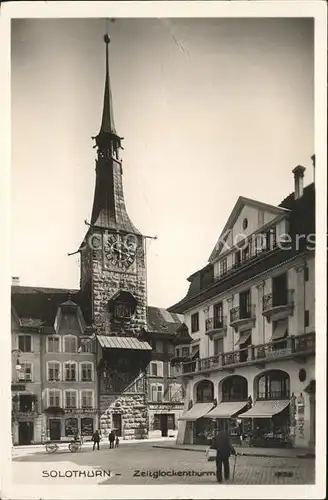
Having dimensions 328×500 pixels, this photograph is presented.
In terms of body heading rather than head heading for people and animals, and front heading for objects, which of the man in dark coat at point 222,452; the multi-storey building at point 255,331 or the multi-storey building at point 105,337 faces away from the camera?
the man in dark coat

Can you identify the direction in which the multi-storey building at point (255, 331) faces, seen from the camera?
facing the viewer and to the left of the viewer

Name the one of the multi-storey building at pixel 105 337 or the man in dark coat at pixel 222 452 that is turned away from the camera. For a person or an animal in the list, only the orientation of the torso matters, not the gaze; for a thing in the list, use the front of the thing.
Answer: the man in dark coat

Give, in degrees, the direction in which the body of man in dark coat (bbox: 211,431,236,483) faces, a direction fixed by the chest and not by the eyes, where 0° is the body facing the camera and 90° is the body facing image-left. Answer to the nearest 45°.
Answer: approximately 180°

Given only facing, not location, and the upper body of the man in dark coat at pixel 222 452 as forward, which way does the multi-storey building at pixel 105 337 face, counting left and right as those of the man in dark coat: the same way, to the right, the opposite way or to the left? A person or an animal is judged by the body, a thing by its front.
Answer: the opposite way

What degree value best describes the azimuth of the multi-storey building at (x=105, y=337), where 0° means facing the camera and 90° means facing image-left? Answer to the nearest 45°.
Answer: approximately 0°

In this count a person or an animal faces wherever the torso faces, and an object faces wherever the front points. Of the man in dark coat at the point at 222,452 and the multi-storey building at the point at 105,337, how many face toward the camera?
1

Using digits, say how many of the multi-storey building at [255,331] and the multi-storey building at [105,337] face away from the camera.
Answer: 0

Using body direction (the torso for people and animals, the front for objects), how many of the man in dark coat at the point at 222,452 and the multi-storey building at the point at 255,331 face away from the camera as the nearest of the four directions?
1

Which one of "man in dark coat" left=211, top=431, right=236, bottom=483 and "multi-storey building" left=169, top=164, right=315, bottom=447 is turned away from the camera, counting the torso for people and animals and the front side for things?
the man in dark coat
